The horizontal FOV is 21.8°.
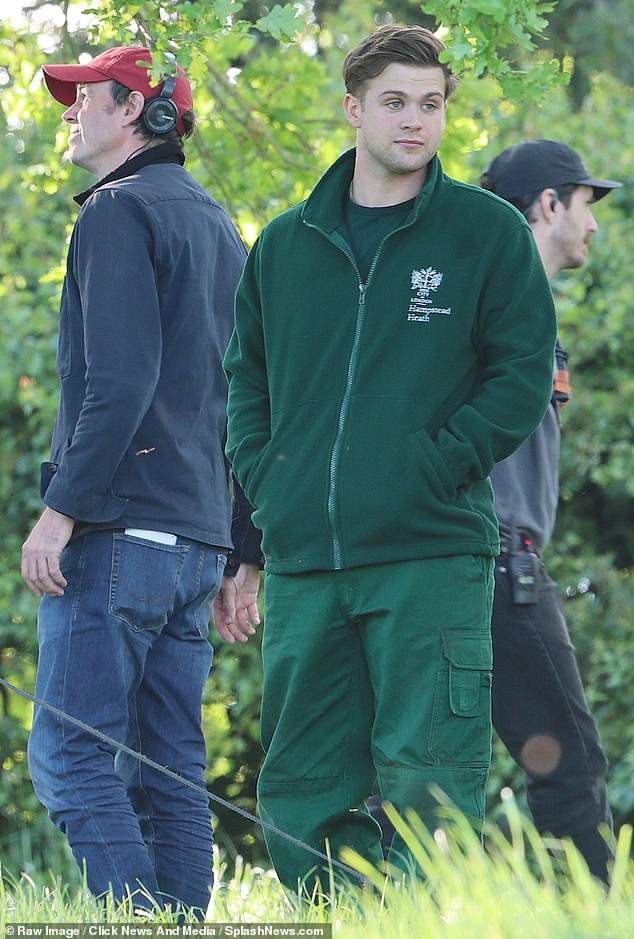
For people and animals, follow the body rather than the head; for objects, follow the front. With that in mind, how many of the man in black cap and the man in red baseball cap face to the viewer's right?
1

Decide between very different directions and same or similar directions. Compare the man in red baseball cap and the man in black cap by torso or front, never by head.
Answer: very different directions

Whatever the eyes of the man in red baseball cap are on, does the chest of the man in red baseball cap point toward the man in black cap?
no

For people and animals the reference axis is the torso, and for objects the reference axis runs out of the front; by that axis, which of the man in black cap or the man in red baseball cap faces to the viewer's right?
the man in black cap

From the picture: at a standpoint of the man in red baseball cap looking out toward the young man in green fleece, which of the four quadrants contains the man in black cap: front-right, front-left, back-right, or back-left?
front-left

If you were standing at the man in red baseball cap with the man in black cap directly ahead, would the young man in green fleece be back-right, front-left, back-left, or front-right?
front-right

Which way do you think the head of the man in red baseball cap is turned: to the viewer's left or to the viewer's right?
to the viewer's left

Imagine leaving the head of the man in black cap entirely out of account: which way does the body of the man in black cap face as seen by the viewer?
to the viewer's right

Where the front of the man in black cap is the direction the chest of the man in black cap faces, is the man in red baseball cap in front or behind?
behind

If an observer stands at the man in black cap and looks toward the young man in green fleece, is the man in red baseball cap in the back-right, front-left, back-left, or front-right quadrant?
front-right

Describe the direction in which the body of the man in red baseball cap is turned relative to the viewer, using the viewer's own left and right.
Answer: facing away from the viewer and to the left of the viewer

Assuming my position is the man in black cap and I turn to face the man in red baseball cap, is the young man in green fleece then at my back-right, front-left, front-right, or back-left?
front-left

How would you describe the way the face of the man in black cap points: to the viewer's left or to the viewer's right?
to the viewer's right

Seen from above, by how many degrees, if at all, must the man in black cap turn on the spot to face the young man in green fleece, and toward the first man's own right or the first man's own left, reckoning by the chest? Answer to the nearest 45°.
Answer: approximately 135° to the first man's own right
